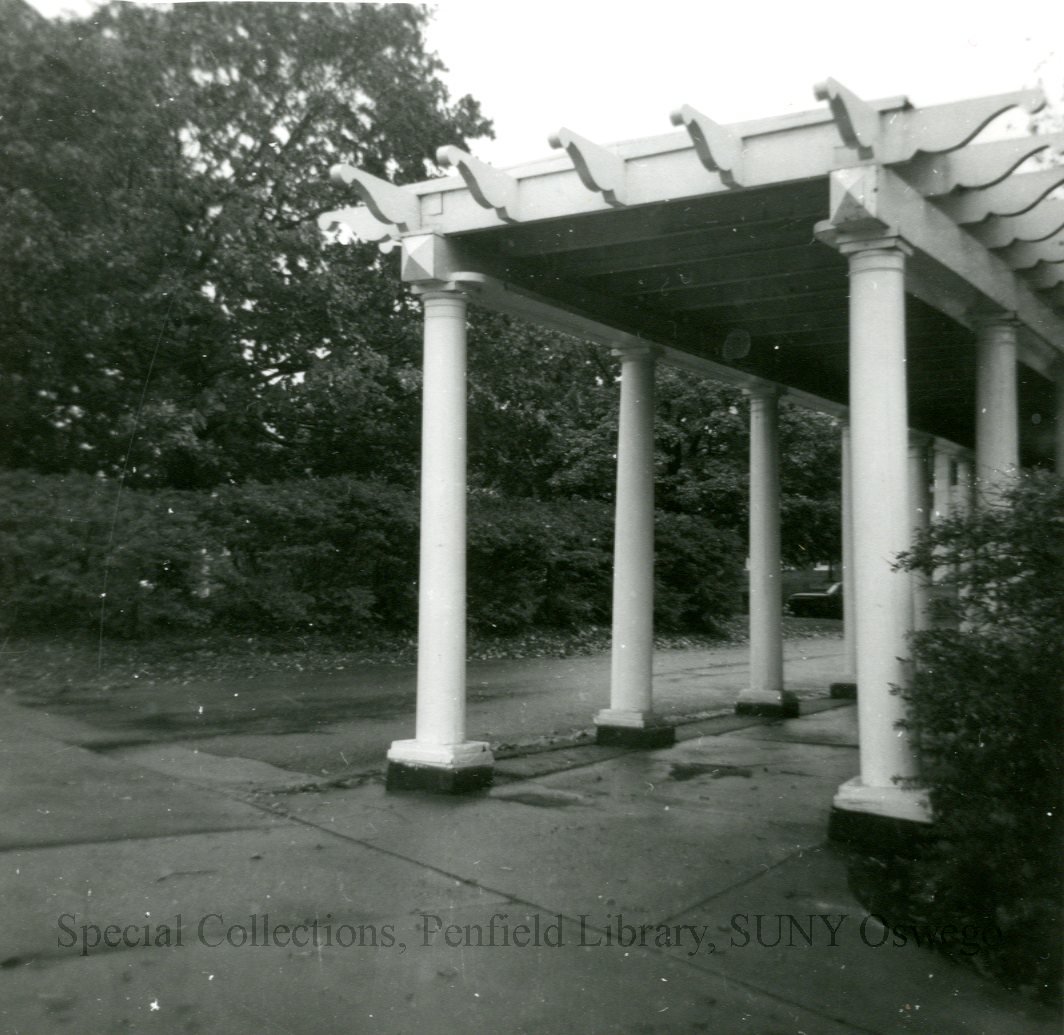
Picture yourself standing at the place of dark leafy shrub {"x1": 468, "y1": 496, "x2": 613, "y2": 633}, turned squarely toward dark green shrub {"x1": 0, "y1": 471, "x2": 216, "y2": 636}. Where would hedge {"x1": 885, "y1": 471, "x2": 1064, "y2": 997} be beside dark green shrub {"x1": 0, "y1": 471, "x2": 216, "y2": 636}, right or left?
left

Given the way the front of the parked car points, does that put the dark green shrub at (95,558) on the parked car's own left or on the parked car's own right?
on the parked car's own left

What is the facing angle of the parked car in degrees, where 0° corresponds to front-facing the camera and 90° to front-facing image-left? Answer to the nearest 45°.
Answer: approximately 90°

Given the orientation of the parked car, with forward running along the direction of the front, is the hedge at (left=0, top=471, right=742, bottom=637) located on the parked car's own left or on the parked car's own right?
on the parked car's own left

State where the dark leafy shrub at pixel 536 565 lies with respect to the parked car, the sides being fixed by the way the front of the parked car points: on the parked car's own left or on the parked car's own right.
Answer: on the parked car's own left

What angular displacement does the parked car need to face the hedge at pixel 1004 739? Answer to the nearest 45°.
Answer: approximately 90° to its left

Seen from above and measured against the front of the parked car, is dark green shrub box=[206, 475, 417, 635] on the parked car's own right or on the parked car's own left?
on the parked car's own left

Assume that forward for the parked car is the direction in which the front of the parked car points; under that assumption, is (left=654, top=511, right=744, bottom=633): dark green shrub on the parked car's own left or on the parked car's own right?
on the parked car's own left

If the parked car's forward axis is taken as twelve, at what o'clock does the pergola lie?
The pergola is roughly at 9 o'clock from the parked car.
